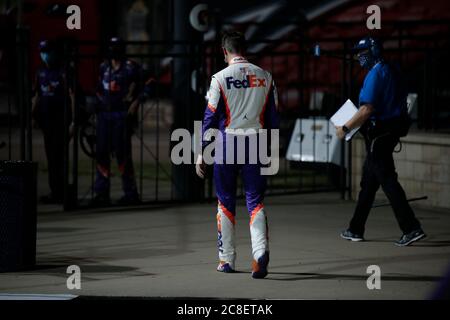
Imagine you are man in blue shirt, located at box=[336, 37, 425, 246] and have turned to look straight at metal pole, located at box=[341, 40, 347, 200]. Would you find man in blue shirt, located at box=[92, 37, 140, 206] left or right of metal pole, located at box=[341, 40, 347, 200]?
left

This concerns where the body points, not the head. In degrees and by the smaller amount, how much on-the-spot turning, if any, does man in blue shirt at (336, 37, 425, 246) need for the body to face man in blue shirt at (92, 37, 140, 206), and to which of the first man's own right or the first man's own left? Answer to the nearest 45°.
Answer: approximately 45° to the first man's own right

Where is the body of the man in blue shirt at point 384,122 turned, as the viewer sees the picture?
to the viewer's left

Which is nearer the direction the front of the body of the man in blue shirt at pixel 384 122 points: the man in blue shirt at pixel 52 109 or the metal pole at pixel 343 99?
the man in blue shirt

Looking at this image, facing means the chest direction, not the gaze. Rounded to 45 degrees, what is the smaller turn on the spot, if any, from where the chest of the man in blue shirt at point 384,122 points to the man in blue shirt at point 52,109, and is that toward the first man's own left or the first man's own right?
approximately 45° to the first man's own right

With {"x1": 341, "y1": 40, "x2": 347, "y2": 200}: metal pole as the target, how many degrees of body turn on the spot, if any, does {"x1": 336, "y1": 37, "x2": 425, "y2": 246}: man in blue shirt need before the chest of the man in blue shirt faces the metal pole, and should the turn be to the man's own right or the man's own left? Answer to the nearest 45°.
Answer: approximately 90° to the man's own right

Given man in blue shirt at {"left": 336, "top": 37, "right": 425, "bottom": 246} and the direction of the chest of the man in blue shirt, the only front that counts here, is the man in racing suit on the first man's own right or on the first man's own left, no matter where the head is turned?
on the first man's own left
